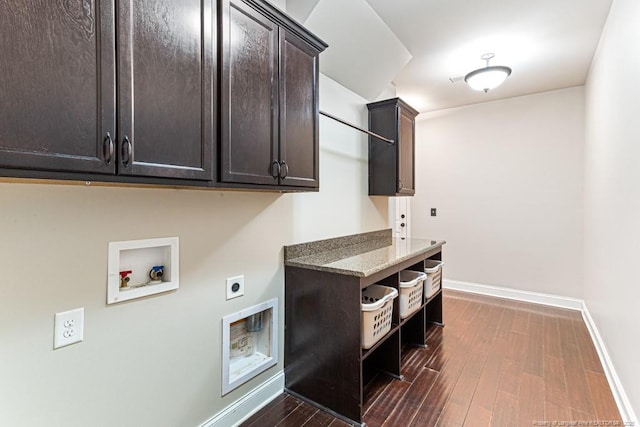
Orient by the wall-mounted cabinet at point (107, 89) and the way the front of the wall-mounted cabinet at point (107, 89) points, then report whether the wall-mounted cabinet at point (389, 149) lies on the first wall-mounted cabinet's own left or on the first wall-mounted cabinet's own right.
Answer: on the first wall-mounted cabinet's own left

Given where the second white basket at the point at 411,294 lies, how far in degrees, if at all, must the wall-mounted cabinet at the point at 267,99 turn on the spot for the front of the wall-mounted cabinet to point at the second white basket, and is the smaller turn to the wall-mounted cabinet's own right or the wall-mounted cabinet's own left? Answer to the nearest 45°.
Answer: approximately 90° to the wall-mounted cabinet's own left

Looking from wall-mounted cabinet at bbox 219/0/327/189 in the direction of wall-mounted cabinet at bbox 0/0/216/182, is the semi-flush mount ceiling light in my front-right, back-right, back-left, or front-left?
back-left

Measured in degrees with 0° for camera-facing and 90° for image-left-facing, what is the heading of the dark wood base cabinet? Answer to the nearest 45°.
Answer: approximately 315°

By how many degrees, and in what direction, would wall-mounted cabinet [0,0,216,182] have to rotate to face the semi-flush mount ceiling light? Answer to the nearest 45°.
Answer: approximately 45° to its left
